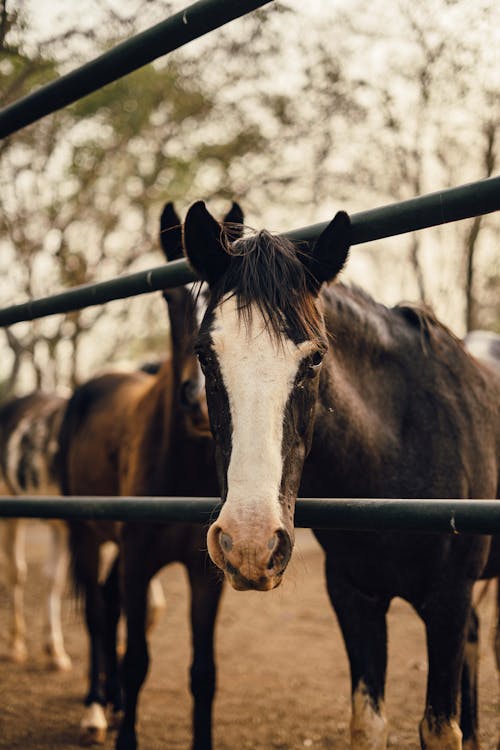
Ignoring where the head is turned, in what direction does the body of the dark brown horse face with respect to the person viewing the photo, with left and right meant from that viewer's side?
facing the viewer and to the left of the viewer

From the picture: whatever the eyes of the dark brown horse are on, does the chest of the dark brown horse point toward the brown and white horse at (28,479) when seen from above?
no

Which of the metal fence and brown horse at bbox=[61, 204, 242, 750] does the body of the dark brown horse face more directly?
the metal fence

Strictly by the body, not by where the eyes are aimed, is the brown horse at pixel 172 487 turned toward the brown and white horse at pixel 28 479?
no

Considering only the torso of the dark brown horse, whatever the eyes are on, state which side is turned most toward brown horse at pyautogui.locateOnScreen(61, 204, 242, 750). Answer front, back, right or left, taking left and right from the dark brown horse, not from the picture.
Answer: right

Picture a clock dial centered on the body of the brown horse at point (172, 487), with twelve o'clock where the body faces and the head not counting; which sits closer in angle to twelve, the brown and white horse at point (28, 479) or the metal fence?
the metal fence

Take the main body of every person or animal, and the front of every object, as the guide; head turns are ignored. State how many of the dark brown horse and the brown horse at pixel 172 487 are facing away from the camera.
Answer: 0

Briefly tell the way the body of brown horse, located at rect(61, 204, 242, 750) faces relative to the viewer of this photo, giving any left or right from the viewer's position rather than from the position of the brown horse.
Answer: facing the viewer and to the right of the viewer
